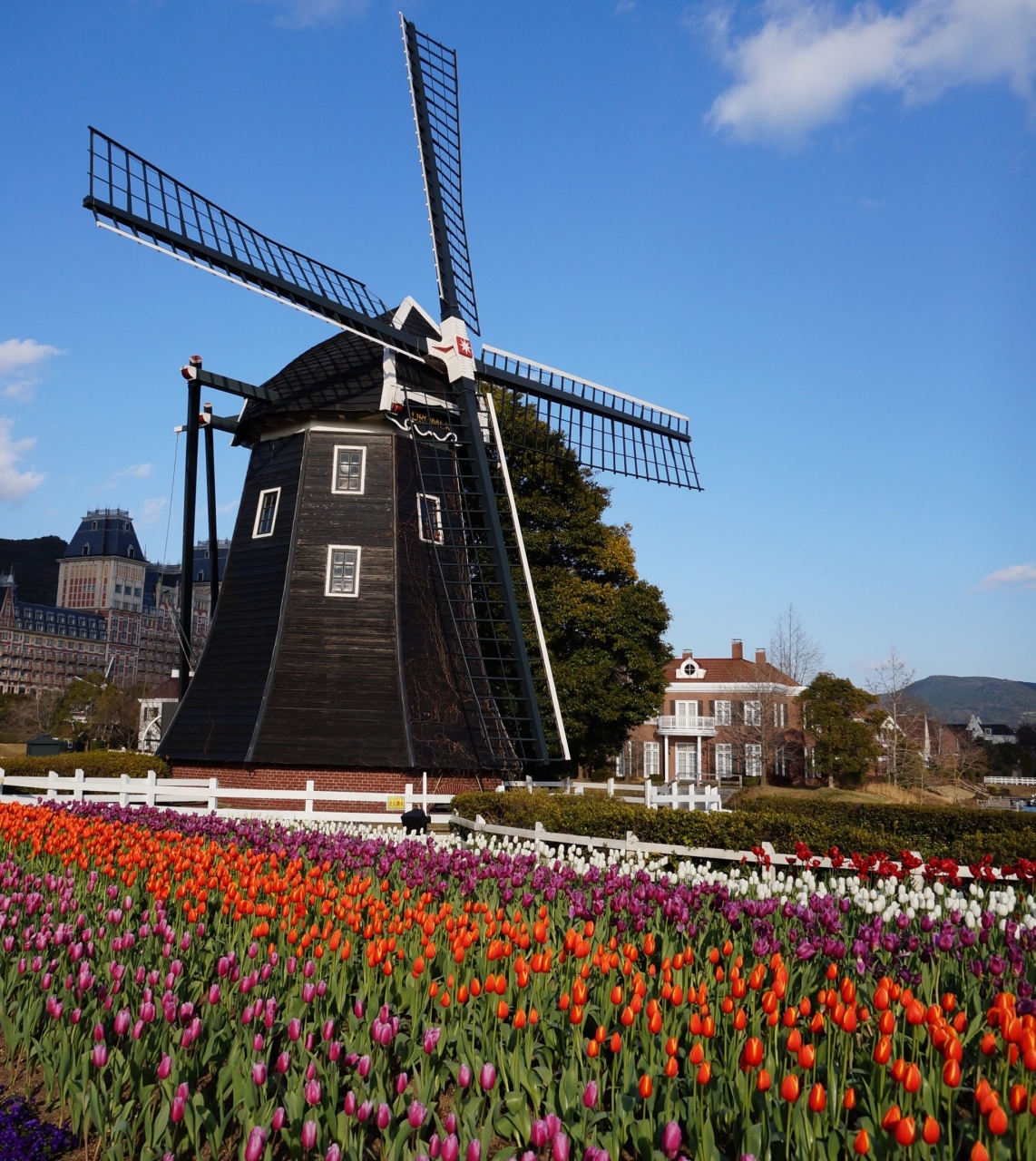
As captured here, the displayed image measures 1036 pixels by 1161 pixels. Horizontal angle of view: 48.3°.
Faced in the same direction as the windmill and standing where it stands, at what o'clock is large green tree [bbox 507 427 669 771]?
The large green tree is roughly at 9 o'clock from the windmill.

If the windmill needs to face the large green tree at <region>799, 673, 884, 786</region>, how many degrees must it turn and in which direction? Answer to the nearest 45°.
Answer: approximately 90° to its left

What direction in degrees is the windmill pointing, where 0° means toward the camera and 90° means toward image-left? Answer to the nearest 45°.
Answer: approximately 315°

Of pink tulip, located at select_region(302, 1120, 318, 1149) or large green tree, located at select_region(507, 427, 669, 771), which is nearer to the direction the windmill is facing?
the pink tulip

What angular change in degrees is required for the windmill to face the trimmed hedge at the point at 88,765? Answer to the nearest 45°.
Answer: approximately 180°

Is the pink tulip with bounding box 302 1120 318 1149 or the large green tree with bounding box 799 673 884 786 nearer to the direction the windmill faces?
the pink tulip

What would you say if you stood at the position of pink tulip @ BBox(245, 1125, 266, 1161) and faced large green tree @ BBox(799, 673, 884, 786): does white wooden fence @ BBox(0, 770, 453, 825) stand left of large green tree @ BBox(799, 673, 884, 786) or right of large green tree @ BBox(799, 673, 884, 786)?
left
